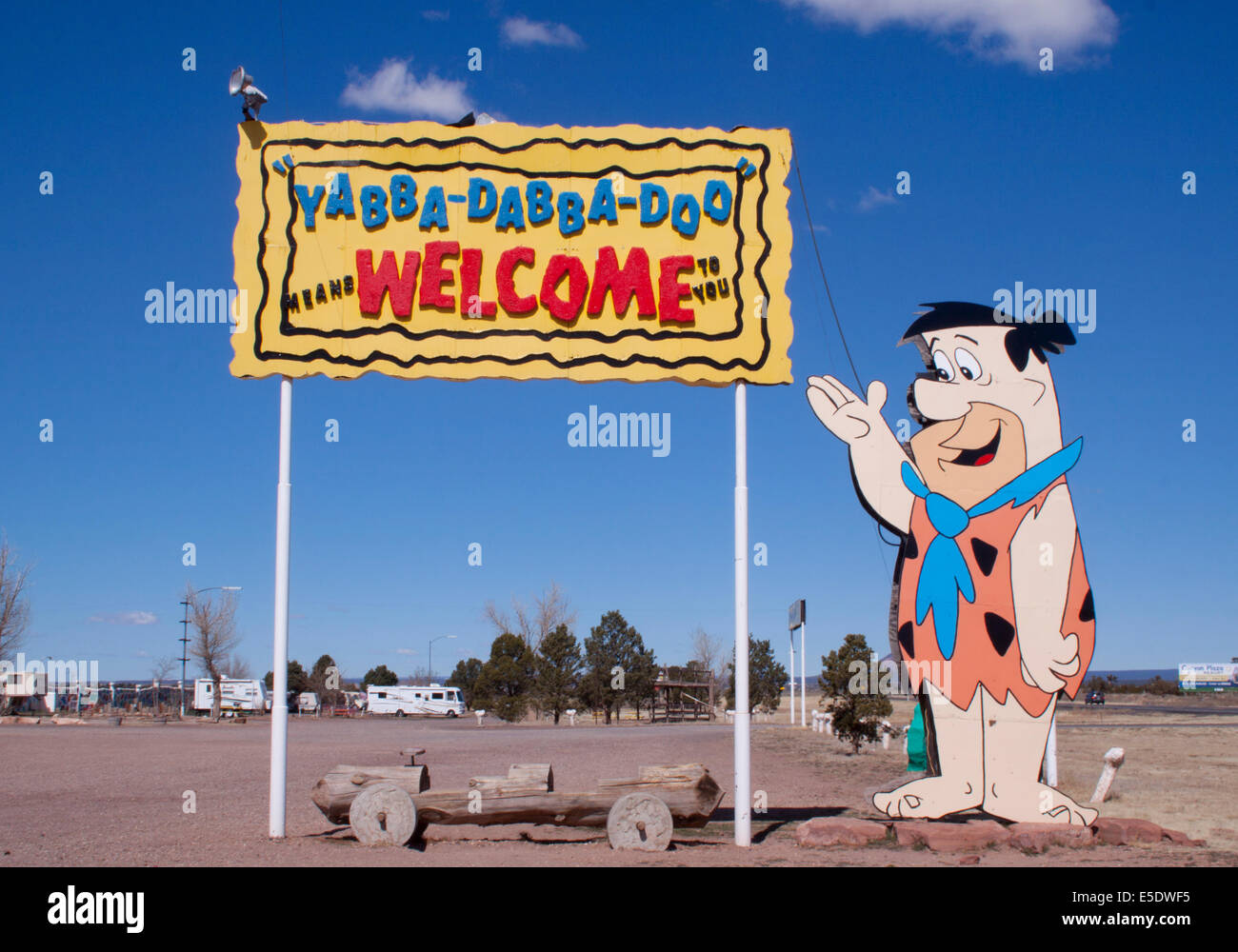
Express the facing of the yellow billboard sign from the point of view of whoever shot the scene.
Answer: facing the viewer

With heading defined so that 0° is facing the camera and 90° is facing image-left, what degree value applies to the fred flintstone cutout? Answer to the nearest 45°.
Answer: approximately 0°

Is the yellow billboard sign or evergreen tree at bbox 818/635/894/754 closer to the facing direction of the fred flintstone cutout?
the yellow billboard sign

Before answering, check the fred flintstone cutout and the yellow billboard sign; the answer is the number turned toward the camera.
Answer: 2

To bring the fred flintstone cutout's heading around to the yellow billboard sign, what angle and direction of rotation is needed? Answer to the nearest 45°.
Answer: approximately 90° to its right

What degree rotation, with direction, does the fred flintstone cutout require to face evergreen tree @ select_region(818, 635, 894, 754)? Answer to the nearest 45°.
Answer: approximately 180°

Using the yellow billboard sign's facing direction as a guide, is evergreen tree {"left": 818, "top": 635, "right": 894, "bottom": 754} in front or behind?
behind

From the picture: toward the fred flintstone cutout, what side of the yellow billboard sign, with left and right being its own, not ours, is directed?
left

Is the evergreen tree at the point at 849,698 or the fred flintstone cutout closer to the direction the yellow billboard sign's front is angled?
the fred flintstone cutout
